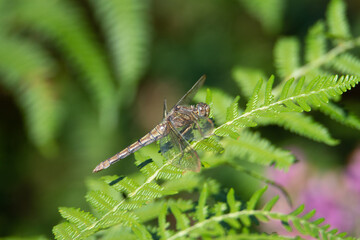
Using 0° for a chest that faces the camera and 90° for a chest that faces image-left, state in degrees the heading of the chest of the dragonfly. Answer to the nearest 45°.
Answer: approximately 270°
